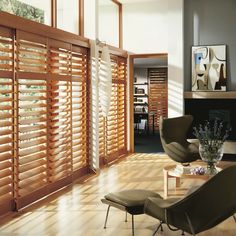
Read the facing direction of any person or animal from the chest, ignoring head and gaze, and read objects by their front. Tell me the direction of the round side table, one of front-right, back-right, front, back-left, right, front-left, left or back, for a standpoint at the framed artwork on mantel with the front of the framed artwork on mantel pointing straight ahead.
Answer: front

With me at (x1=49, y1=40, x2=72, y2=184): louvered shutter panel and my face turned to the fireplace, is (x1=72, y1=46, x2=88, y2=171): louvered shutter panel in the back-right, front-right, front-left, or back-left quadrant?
front-left

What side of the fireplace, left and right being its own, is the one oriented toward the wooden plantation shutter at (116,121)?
right

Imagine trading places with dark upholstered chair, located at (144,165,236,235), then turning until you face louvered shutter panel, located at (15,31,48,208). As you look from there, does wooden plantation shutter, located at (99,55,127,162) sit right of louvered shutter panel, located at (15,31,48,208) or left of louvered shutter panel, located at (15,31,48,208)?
right

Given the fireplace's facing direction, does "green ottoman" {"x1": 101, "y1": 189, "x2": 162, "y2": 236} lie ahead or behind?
ahead

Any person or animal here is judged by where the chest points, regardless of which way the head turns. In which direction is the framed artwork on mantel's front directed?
toward the camera

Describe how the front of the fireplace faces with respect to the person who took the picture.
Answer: facing the viewer

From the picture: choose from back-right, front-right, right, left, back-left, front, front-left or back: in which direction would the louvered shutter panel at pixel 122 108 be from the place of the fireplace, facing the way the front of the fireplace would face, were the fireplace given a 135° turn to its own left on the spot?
back-left

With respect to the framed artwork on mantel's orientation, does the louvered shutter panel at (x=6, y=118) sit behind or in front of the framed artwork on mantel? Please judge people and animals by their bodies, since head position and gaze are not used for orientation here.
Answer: in front

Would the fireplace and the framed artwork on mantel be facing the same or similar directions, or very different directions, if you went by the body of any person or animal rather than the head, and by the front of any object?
same or similar directions

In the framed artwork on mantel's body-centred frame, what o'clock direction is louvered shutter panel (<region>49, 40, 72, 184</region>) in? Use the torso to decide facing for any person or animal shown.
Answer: The louvered shutter panel is roughly at 1 o'clock from the framed artwork on mantel.

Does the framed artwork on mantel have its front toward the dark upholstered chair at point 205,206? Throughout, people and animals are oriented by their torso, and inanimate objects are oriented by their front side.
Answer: yes

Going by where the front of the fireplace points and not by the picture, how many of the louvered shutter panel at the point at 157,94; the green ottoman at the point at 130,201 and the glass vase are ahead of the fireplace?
2

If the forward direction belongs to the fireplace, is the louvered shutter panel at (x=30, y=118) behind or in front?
in front

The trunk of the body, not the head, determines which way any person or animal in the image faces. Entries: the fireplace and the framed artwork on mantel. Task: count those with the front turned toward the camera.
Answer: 2

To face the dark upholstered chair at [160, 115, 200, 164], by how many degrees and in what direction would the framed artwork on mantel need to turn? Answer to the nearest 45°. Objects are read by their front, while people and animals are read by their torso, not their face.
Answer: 0° — it already faces it
